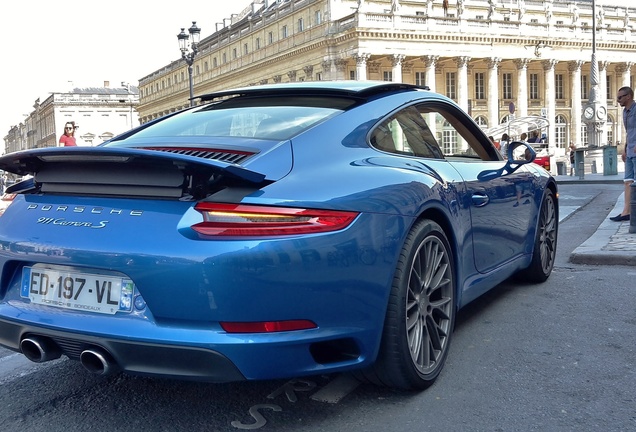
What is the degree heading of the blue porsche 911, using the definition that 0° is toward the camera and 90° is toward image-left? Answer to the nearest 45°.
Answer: approximately 225°

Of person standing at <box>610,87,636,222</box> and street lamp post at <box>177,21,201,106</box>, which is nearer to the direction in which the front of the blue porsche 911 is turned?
the person standing

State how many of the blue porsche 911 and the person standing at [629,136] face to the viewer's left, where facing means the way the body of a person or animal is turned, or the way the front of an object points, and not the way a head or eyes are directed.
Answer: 1

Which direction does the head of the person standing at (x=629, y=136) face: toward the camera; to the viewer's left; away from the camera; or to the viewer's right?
to the viewer's left

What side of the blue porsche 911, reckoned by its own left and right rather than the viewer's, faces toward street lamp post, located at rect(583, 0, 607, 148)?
front

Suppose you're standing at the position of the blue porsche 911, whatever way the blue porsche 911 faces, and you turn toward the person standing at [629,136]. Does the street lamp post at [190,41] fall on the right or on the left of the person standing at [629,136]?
left

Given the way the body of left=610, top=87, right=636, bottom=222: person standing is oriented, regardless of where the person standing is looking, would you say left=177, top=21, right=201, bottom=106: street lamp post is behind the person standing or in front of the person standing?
in front

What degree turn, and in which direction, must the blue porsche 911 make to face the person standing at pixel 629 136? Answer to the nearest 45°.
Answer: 0° — it already faces them

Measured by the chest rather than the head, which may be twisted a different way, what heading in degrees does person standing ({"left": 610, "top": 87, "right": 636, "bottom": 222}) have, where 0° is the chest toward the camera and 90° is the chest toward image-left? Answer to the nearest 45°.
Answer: approximately 90°

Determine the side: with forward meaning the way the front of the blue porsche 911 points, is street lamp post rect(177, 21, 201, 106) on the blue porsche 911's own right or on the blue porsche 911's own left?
on the blue porsche 911's own left

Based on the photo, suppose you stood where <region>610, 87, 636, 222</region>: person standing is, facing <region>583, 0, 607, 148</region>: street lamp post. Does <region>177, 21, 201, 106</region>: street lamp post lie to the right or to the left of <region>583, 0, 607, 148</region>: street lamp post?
left

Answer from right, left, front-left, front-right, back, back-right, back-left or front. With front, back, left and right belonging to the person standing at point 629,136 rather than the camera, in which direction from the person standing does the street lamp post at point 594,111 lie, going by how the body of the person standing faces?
right
